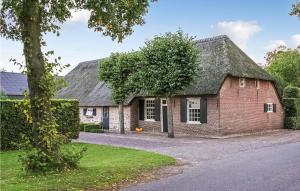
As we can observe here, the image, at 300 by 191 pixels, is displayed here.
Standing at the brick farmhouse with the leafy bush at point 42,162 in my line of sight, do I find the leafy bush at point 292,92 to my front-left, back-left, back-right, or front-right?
back-left

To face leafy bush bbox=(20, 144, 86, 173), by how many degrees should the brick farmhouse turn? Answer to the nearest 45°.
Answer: approximately 45° to its left

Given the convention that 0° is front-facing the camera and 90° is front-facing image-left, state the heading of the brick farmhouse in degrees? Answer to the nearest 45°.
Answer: approximately 45°

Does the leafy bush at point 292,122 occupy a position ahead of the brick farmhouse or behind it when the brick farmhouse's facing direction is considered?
behind
